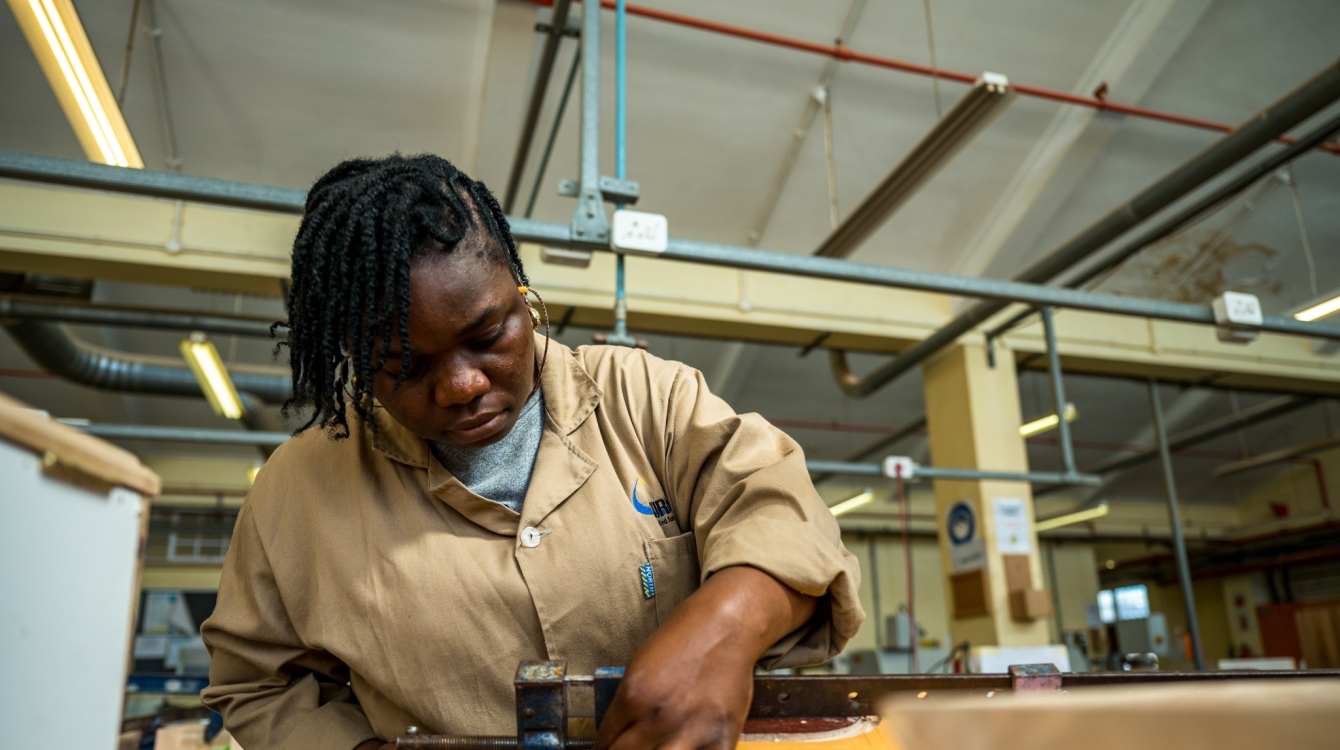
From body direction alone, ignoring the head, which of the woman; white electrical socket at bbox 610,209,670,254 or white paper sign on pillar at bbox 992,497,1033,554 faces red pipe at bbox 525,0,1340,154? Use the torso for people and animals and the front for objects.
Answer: the white paper sign on pillar

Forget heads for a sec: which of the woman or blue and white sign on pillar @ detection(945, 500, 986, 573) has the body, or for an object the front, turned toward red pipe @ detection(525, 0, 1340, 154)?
the blue and white sign on pillar

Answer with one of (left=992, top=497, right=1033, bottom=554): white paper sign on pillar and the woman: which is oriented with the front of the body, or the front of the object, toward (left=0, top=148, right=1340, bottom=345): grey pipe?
the white paper sign on pillar

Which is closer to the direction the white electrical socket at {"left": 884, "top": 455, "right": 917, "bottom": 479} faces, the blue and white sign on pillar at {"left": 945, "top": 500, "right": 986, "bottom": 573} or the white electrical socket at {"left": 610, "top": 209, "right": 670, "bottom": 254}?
the white electrical socket

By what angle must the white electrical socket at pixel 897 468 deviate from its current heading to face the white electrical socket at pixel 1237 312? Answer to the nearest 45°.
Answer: approximately 45° to its left

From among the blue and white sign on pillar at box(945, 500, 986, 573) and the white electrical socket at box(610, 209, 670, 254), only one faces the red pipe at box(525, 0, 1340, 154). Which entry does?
the blue and white sign on pillar
